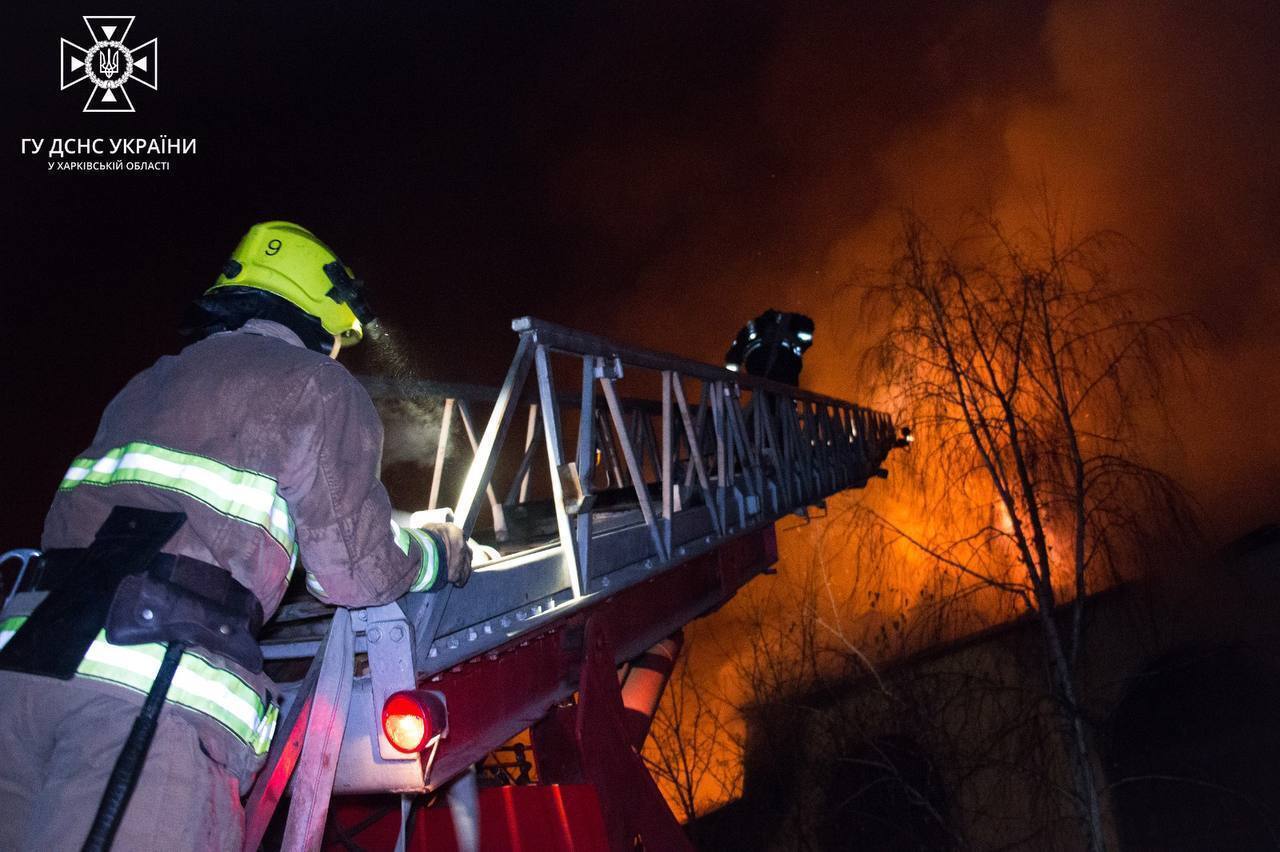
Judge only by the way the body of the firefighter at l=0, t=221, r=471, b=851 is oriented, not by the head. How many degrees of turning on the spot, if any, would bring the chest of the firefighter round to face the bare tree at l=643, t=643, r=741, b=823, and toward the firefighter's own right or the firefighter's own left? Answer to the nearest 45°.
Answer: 0° — they already face it

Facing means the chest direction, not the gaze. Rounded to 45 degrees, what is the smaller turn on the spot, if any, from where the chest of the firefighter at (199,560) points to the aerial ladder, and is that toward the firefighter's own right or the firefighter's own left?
0° — they already face it

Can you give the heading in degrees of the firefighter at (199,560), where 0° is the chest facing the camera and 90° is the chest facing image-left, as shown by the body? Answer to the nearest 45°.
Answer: approximately 225°

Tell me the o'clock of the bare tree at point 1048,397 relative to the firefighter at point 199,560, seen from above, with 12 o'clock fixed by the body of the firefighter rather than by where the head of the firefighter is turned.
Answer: The bare tree is roughly at 1 o'clock from the firefighter.

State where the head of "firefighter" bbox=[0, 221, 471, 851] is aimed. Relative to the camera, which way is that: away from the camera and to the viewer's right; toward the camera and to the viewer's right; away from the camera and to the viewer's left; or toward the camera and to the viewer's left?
away from the camera and to the viewer's right
